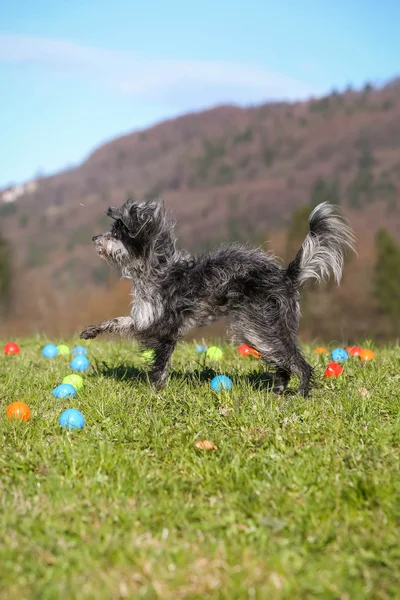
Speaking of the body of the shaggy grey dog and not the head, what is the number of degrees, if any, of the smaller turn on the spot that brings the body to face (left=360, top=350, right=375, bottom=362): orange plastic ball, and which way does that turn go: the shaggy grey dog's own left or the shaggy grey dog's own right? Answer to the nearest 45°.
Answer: approximately 135° to the shaggy grey dog's own right

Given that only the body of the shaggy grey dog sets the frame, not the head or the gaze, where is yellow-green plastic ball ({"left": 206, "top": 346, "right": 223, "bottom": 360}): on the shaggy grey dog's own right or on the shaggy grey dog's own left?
on the shaggy grey dog's own right

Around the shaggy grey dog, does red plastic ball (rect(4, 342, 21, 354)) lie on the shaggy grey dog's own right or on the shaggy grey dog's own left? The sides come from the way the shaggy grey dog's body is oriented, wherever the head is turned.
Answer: on the shaggy grey dog's own right

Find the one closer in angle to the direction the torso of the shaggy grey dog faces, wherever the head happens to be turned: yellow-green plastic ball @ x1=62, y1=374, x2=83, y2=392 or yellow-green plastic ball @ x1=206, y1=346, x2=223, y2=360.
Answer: the yellow-green plastic ball @ x1=62, y1=374, x2=83, y2=392

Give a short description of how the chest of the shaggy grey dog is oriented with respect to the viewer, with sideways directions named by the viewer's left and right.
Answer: facing to the left of the viewer

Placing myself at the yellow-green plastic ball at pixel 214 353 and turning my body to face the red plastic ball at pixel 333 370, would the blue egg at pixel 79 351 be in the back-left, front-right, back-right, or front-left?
back-right
